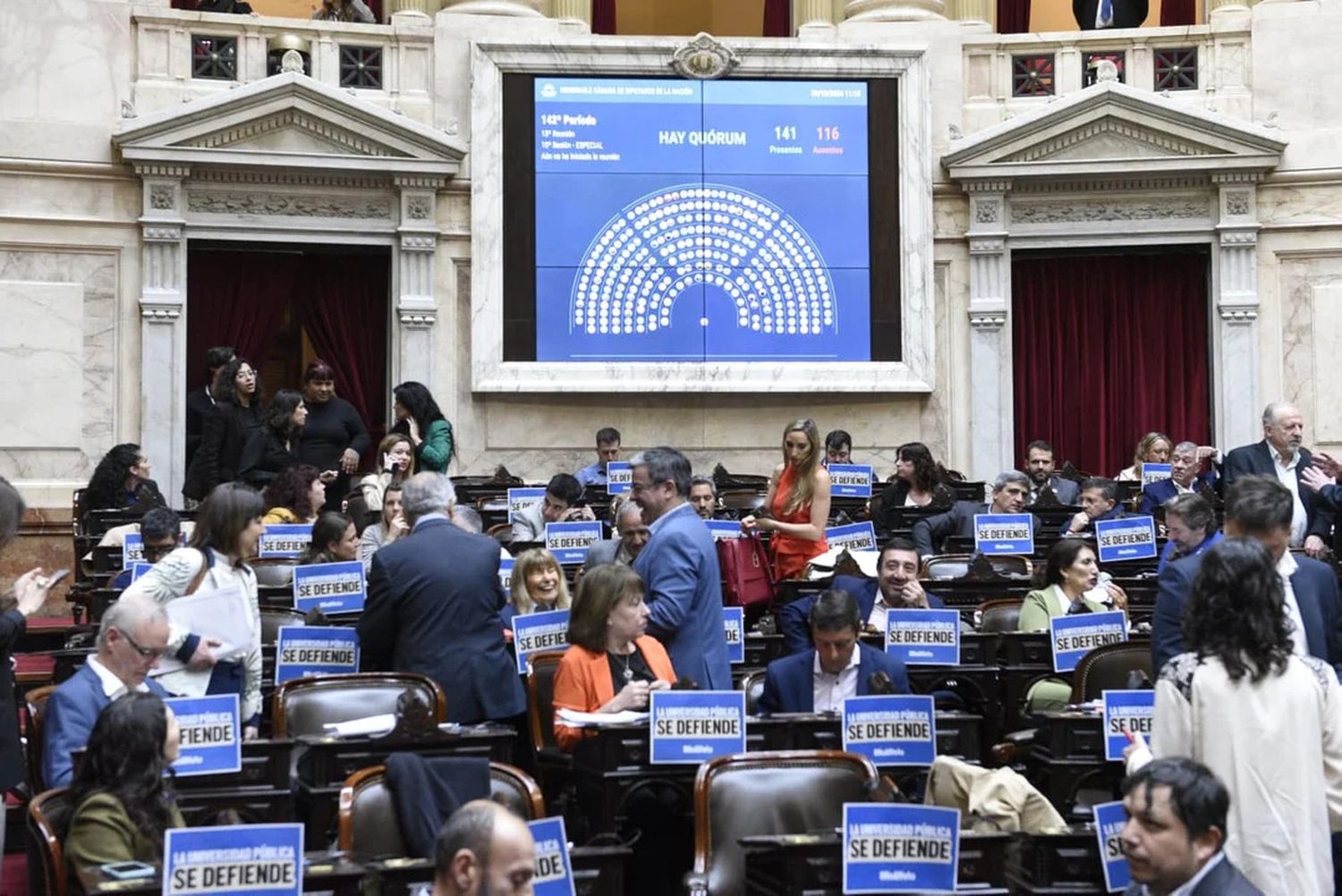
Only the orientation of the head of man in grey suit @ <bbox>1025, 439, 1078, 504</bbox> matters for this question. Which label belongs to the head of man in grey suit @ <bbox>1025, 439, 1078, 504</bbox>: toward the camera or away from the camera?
toward the camera

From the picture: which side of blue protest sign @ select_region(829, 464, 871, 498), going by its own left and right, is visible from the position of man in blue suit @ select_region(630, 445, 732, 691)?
front

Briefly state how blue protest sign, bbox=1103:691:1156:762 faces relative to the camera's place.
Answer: facing the viewer

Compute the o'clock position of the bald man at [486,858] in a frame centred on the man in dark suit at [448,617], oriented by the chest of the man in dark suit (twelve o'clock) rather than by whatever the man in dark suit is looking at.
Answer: The bald man is roughly at 6 o'clock from the man in dark suit.

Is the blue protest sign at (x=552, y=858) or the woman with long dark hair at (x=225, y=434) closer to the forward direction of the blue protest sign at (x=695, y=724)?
the blue protest sign

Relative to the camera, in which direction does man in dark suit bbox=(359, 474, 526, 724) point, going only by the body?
away from the camera

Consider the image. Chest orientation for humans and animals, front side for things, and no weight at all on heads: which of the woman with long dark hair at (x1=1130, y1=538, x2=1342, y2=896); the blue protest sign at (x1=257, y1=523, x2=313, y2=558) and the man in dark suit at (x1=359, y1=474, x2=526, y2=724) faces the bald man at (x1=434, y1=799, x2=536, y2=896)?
the blue protest sign

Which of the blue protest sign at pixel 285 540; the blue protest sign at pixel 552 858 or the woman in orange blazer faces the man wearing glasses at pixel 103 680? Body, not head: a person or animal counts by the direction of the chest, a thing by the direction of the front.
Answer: the blue protest sign at pixel 285 540

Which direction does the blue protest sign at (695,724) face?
toward the camera

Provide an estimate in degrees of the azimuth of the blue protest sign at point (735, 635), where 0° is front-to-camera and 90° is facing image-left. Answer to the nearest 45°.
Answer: approximately 0°

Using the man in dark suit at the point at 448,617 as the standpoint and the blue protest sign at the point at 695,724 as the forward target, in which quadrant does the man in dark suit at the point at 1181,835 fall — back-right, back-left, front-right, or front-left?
front-right

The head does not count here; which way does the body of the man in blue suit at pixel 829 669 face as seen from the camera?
toward the camera

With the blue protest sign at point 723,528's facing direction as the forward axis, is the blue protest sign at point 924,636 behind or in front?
in front

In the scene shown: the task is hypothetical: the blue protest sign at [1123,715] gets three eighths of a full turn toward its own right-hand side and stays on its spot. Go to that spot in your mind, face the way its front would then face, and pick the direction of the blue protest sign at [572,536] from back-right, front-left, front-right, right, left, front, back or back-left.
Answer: front

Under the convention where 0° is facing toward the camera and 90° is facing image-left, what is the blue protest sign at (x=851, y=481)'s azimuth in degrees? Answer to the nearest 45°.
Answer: approximately 0°

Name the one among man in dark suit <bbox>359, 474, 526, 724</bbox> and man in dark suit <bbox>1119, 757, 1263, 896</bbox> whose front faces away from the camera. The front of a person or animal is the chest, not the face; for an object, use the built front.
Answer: man in dark suit <bbox>359, 474, 526, 724</bbox>

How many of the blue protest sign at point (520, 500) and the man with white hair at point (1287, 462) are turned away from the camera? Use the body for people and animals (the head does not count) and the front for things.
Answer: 0

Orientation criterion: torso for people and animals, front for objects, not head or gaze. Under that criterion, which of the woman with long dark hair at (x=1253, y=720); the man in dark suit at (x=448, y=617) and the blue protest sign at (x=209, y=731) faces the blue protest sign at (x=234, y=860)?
the blue protest sign at (x=209, y=731)

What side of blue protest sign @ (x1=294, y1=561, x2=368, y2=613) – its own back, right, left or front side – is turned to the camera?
front
